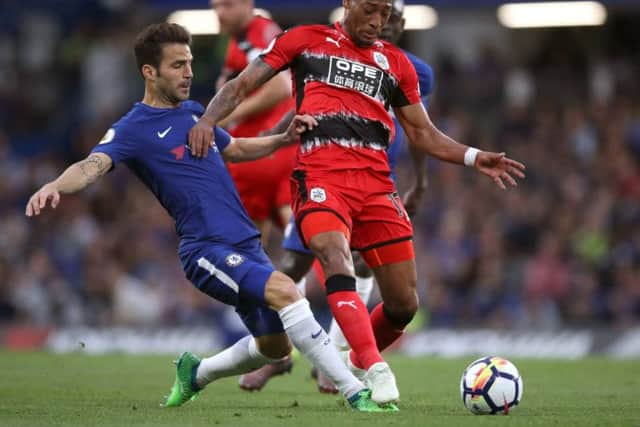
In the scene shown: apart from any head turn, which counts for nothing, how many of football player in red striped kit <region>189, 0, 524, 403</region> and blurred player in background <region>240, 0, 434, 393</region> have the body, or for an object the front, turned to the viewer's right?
0

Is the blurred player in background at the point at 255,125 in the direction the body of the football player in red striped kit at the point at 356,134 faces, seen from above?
no

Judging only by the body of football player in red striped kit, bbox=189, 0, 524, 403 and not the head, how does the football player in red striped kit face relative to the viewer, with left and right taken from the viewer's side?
facing the viewer

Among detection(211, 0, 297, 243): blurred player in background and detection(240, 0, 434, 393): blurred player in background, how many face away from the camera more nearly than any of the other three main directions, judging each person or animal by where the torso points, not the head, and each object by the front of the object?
0

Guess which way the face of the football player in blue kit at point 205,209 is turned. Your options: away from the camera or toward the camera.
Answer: toward the camera

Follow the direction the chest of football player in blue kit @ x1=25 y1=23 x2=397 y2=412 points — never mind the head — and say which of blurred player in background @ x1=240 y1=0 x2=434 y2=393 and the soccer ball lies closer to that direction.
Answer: the soccer ball

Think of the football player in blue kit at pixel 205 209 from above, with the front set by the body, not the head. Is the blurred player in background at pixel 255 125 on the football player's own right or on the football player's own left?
on the football player's own left

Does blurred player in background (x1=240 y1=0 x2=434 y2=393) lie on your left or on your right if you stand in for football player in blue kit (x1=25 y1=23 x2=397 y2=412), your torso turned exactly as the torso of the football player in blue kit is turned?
on your left
